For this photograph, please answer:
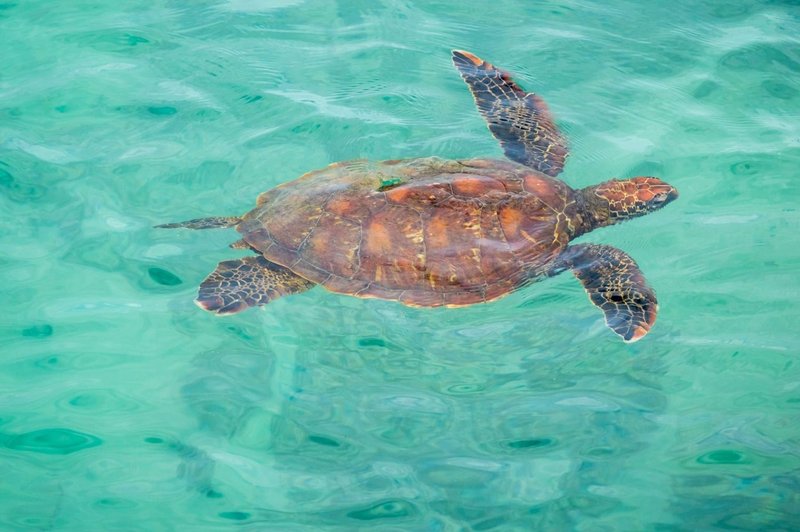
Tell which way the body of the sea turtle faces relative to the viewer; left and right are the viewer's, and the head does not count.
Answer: facing to the right of the viewer
